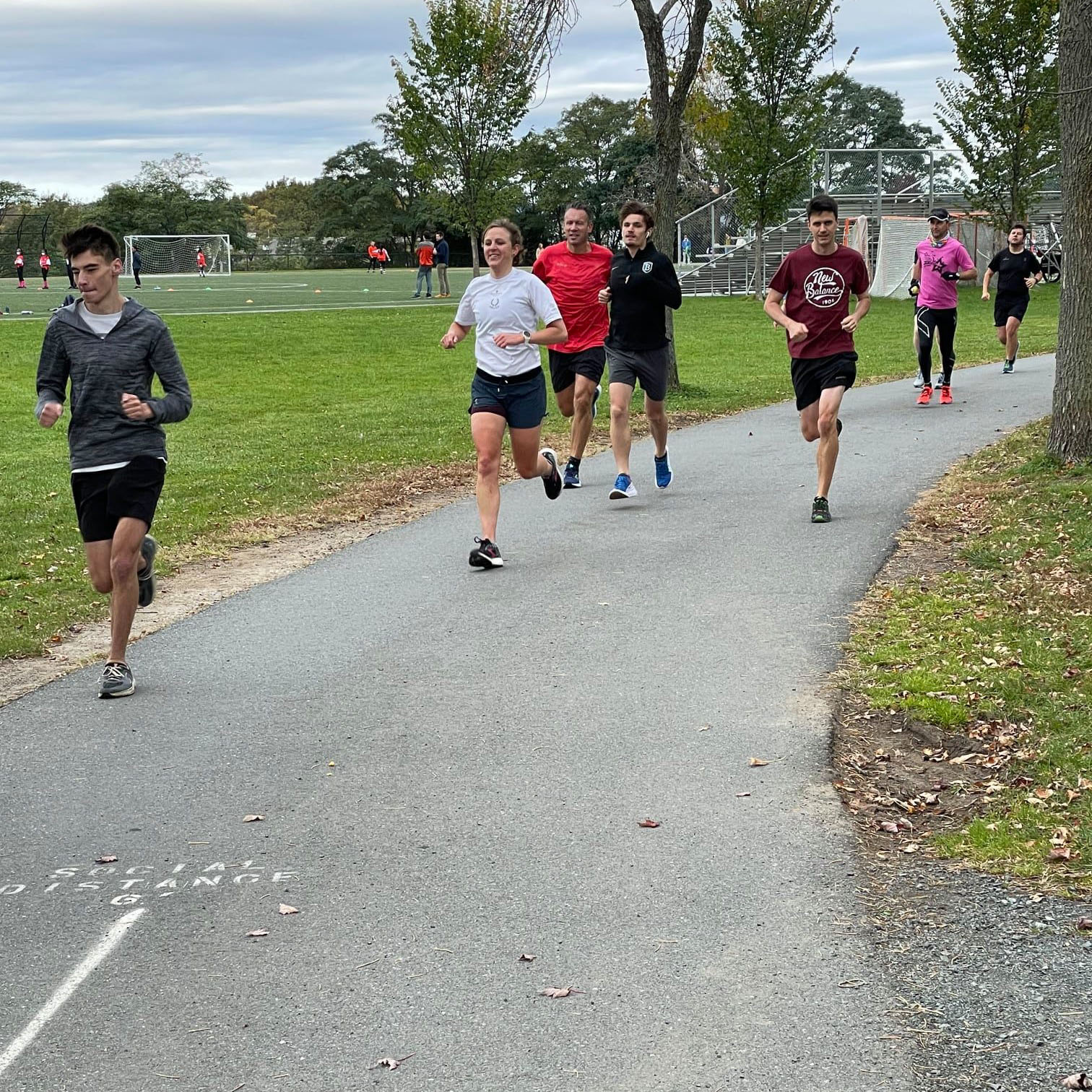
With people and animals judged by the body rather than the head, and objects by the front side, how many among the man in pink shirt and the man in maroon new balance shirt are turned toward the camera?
2

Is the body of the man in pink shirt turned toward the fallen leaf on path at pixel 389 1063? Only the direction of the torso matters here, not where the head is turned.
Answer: yes

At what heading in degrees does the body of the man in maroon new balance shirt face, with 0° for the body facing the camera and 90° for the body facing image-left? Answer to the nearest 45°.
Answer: approximately 0°

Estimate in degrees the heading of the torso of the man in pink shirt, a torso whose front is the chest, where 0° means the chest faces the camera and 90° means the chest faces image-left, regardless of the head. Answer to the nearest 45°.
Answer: approximately 0°

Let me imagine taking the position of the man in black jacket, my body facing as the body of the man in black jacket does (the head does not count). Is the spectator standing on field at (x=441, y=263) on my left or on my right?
on my right

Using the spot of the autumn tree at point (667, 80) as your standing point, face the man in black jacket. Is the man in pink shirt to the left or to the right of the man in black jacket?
left

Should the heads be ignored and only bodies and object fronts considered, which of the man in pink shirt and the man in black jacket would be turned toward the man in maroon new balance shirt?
the man in pink shirt

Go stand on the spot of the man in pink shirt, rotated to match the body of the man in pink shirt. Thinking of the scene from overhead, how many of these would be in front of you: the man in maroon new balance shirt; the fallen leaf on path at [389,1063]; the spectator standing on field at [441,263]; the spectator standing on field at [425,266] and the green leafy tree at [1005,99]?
2
